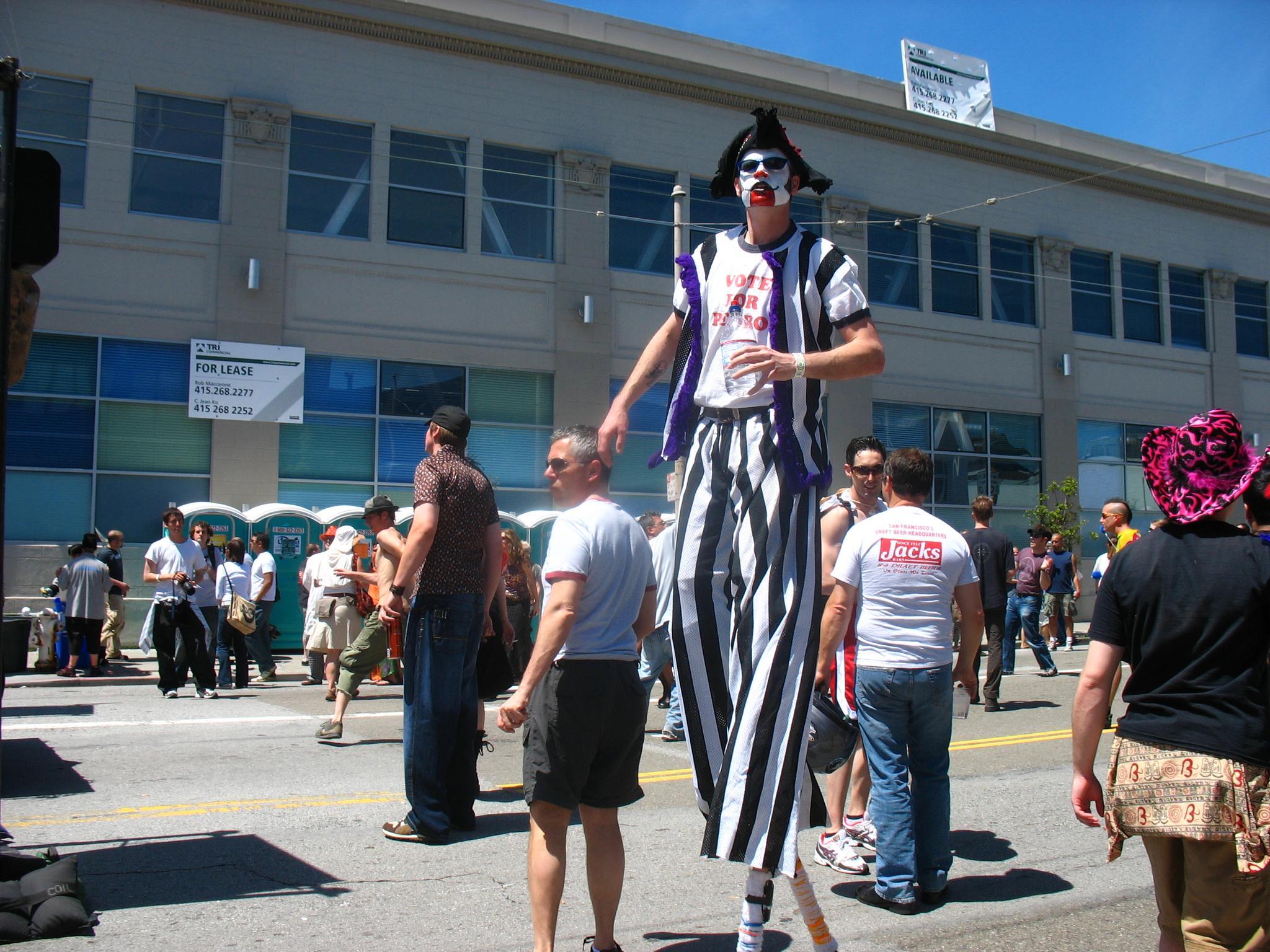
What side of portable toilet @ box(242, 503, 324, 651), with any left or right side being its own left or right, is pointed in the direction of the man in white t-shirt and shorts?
front

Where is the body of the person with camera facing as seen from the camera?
toward the camera

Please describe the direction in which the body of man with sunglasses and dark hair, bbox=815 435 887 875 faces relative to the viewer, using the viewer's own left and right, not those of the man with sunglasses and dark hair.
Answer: facing the viewer and to the right of the viewer

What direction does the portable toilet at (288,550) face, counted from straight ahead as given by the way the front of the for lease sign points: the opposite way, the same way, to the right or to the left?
the same way

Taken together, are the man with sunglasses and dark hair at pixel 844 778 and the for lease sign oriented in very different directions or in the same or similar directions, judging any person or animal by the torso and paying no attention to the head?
same or similar directions

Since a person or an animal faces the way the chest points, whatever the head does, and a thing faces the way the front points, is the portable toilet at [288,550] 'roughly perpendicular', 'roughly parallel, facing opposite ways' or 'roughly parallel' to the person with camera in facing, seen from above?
roughly parallel

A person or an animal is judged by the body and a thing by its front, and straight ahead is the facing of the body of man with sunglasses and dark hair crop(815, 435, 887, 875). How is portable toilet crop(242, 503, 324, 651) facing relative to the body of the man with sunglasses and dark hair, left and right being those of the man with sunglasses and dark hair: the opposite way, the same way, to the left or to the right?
the same way

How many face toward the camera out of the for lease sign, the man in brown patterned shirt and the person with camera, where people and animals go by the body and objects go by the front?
2

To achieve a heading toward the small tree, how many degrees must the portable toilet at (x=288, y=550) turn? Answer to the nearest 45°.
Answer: approximately 90° to its left

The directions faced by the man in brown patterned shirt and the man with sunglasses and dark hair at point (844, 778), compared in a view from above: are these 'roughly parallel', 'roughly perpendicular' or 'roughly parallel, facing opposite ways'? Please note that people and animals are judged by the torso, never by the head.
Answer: roughly parallel, facing opposite ways

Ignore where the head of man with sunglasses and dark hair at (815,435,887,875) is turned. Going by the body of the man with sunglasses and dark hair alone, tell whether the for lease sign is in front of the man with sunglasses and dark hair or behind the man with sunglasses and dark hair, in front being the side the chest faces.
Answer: behind

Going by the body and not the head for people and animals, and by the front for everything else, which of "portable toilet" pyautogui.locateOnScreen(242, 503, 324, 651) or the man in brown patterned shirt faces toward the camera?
the portable toilet

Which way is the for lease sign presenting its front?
toward the camera

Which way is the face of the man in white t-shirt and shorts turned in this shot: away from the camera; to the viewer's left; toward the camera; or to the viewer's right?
to the viewer's left
